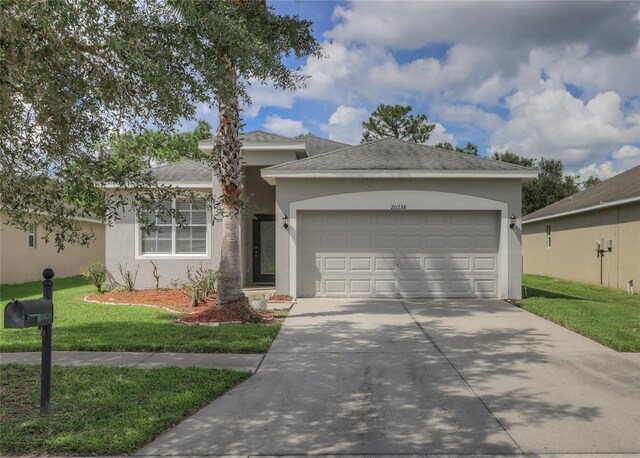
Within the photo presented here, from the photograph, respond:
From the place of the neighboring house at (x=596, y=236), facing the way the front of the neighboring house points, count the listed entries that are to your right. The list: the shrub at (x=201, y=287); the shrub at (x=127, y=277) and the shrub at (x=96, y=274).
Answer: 3

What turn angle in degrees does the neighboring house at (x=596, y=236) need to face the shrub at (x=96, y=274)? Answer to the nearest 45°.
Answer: approximately 90° to its right

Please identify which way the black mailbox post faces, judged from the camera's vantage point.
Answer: facing the viewer and to the left of the viewer

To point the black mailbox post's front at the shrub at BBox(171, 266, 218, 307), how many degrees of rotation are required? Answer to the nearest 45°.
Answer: approximately 180°

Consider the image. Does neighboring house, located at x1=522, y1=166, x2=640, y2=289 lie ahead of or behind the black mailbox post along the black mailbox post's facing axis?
behind

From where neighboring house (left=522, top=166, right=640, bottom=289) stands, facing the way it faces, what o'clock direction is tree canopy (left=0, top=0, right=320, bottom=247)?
The tree canopy is roughly at 2 o'clock from the neighboring house.

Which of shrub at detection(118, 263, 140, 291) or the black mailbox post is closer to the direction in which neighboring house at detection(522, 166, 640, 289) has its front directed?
the black mailbox post

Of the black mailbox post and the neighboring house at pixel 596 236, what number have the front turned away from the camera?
0

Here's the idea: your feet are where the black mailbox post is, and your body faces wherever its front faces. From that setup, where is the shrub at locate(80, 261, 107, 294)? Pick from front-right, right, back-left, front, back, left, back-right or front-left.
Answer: back-right

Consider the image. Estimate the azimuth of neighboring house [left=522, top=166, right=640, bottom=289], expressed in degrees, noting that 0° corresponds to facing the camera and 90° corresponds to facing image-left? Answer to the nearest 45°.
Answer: approximately 315°
